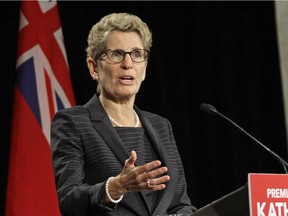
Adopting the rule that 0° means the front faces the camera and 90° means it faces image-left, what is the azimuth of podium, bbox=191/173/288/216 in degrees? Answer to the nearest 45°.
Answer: approximately 315°
